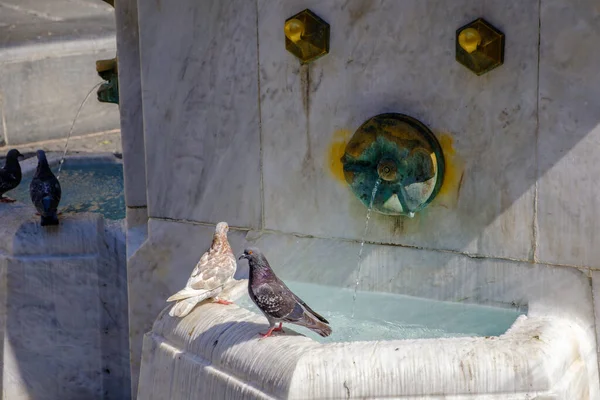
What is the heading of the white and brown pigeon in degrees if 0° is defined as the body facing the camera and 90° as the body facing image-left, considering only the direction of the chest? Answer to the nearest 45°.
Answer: approximately 225°

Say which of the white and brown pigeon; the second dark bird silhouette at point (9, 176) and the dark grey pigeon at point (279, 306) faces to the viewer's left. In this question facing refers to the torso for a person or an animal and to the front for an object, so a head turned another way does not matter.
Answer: the dark grey pigeon

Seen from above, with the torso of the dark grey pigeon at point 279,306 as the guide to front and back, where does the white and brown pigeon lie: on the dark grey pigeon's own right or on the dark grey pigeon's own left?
on the dark grey pigeon's own right

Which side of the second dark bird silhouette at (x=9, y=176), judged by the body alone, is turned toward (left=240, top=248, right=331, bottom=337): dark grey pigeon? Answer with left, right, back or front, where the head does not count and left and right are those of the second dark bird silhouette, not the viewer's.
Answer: right

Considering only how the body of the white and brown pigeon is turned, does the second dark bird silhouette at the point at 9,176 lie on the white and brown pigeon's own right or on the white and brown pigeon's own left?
on the white and brown pigeon's own left

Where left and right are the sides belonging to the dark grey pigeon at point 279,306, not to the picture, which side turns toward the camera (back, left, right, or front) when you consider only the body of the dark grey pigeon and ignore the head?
left
